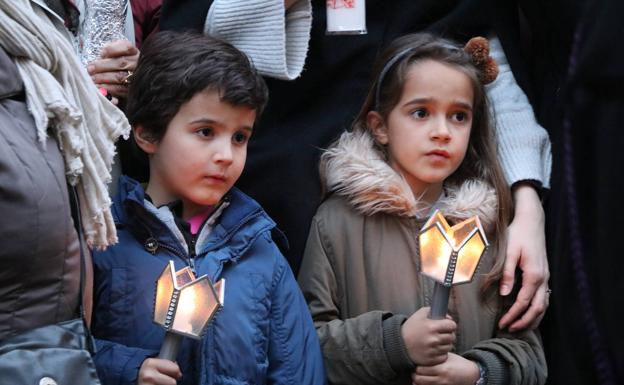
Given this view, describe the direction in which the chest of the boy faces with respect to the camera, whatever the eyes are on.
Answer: toward the camera

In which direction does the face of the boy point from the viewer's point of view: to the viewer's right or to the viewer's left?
to the viewer's right

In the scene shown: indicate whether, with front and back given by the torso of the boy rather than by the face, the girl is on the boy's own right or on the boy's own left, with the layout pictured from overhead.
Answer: on the boy's own left

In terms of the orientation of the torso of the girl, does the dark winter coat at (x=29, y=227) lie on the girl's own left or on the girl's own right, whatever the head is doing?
on the girl's own right

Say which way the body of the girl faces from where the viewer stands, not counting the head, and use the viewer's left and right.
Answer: facing the viewer and to the right of the viewer

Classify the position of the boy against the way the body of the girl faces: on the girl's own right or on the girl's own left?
on the girl's own right

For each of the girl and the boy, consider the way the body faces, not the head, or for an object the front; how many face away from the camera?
0

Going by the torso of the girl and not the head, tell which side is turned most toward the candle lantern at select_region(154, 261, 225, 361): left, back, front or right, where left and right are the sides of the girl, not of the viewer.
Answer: right

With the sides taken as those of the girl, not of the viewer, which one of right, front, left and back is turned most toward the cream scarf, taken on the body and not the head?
right
